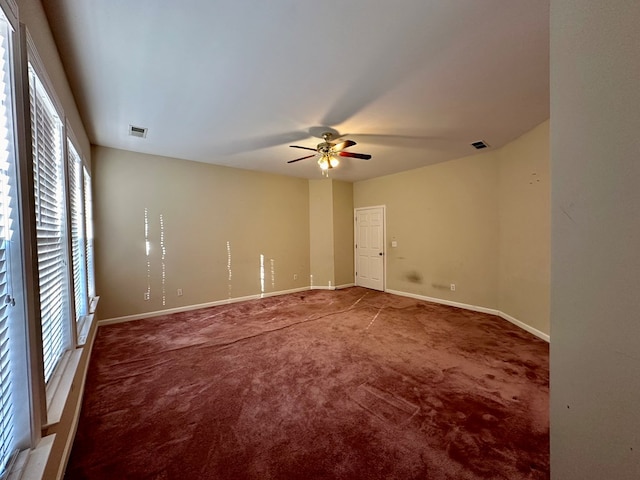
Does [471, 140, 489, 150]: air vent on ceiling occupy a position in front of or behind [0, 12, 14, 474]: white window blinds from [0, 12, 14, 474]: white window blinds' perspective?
in front

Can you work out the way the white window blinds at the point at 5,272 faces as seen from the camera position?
facing to the right of the viewer

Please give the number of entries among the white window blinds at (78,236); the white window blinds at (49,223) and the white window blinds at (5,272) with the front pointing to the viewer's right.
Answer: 3

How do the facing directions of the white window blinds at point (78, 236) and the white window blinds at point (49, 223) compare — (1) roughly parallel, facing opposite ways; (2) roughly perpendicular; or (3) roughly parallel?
roughly parallel

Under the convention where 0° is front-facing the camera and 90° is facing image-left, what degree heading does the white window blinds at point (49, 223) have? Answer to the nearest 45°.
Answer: approximately 270°

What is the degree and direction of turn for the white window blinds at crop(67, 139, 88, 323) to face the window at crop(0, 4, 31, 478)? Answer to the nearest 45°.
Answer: approximately 90° to its right

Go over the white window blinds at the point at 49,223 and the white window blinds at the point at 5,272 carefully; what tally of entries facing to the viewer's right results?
2

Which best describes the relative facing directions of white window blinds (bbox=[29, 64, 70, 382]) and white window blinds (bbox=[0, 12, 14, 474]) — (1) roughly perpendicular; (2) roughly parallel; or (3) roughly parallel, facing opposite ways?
roughly parallel

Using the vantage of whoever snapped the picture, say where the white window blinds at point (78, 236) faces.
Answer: facing to the right of the viewer

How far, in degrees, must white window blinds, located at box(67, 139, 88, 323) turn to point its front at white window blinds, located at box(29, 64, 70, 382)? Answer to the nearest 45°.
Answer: approximately 90° to its right

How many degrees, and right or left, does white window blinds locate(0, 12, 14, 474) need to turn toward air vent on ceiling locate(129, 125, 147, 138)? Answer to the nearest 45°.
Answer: approximately 45° to its left

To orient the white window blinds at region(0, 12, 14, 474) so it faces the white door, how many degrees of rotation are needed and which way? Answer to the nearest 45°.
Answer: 0° — it already faces it

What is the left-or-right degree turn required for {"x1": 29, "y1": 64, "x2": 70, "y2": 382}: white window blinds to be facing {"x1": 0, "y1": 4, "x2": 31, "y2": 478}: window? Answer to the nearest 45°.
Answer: approximately 90° to its right

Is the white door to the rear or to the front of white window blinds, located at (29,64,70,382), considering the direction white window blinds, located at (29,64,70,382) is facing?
to the front
